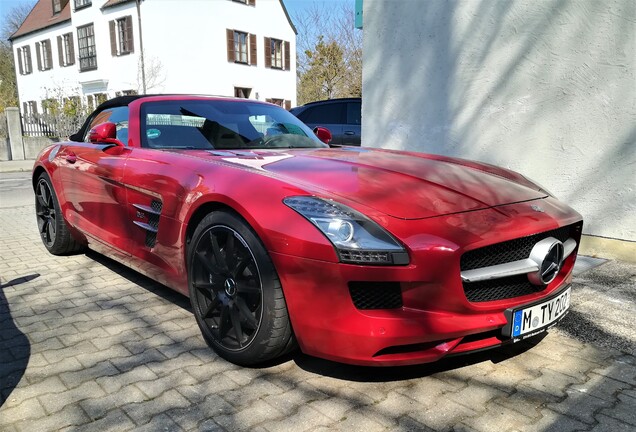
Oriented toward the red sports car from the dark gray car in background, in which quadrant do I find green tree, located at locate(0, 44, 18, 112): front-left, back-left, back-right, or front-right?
back-right

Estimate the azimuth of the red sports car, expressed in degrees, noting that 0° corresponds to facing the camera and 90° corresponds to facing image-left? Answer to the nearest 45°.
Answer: approximately 315°

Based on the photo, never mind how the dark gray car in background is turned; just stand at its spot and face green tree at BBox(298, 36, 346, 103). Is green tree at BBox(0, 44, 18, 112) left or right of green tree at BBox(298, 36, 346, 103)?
left

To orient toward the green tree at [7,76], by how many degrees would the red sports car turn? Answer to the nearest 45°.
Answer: approximately 180°

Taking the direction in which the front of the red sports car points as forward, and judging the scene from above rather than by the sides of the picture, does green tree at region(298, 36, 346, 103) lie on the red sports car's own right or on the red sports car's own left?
on the red sports car's own left

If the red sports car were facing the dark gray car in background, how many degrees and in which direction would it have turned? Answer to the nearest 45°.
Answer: approximately 135° to its left
